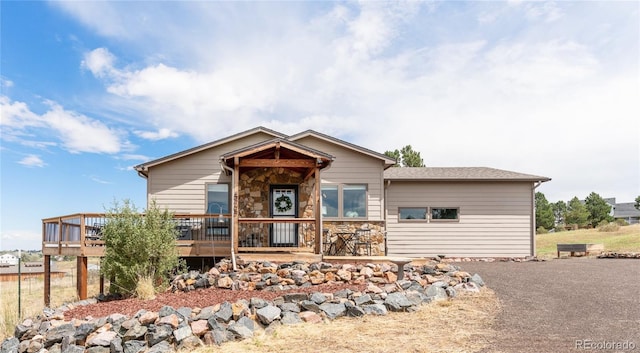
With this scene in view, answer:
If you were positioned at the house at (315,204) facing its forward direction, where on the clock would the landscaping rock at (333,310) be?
The landscaping rock is roughly at 12 o'clock from the house.

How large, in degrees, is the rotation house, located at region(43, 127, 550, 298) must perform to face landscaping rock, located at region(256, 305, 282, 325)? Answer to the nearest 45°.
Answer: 0° — it already faces it

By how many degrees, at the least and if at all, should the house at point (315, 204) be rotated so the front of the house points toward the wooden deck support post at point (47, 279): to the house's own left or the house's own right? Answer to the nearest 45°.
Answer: approximately 90° to the house's own right

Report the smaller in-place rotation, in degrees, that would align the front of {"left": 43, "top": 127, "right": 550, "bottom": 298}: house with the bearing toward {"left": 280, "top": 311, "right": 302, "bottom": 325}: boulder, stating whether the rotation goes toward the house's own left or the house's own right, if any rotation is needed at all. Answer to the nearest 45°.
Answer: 0° — it already faces it

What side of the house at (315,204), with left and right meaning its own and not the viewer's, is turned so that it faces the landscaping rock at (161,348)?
front

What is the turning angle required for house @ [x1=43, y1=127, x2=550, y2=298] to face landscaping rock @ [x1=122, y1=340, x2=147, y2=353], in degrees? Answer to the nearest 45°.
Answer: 0° — it already faces it

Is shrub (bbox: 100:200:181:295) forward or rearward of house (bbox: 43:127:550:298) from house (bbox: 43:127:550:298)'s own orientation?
forward

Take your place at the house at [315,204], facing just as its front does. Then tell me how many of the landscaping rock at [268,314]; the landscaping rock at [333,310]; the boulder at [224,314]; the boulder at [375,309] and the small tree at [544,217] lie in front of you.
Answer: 4

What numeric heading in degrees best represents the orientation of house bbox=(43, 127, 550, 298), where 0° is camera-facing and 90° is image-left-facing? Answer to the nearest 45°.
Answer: approximately 0°

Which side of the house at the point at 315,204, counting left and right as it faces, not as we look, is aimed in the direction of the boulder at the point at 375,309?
front
